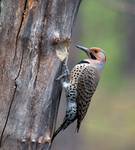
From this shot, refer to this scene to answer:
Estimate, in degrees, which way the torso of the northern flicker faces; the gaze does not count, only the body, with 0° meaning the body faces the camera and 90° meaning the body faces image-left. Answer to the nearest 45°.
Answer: approximately 90°
